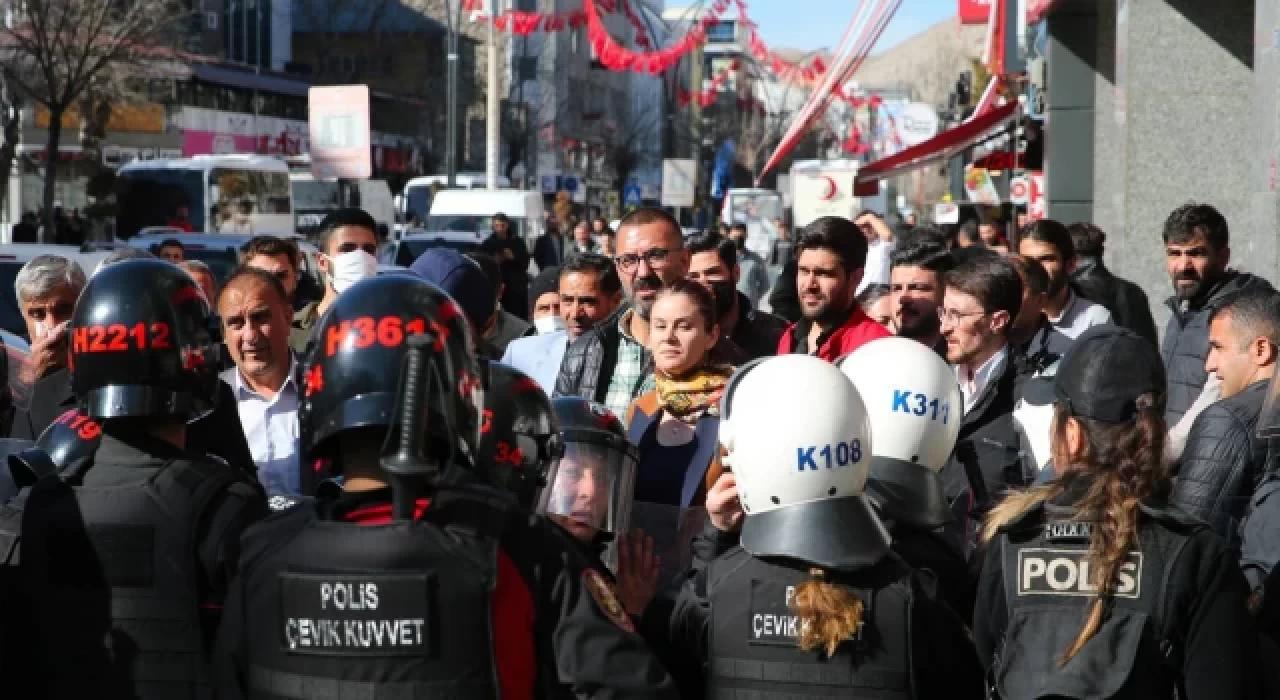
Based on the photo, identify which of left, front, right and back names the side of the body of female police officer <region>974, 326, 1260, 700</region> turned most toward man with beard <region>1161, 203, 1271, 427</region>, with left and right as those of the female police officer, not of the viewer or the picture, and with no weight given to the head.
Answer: front

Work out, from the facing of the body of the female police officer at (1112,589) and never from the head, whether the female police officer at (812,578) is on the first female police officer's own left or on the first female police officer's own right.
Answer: on the first female police officer's own left

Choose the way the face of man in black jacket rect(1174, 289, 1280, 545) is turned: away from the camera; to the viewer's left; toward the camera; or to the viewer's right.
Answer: to the viewer's left

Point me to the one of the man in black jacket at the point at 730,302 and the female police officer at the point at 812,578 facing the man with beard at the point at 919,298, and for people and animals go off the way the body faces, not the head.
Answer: the female police officer

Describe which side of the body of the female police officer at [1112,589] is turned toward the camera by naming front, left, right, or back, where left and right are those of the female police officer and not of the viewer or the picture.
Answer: back

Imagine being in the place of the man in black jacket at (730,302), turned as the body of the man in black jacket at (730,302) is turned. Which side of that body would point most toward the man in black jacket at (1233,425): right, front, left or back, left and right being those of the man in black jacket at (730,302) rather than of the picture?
left

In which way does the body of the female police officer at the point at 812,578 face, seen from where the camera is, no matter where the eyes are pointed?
away from the camera

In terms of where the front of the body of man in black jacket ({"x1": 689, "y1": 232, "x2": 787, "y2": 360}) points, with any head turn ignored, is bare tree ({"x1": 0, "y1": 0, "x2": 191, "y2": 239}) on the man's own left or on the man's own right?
on the man's own right

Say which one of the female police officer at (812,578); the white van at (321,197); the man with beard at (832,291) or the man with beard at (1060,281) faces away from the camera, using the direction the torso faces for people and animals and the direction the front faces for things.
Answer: the female police officer

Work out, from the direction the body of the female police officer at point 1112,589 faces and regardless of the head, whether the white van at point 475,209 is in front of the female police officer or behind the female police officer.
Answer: in front

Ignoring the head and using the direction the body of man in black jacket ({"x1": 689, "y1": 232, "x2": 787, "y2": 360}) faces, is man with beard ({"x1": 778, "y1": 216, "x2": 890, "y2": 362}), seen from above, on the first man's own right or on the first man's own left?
on the first man's own left

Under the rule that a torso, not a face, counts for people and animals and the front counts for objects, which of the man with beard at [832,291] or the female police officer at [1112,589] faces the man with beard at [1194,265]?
the female police officer

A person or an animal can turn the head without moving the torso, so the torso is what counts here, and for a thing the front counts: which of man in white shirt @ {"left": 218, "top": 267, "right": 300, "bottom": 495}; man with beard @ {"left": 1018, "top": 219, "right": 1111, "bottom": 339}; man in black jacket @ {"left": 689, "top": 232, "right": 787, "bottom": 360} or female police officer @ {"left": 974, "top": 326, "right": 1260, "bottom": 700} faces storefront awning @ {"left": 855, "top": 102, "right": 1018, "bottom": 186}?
the female police officer

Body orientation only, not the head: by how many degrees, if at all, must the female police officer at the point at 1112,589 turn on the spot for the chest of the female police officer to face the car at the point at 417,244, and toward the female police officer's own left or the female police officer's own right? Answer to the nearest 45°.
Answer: approximately 45° to the female police officer's own left
